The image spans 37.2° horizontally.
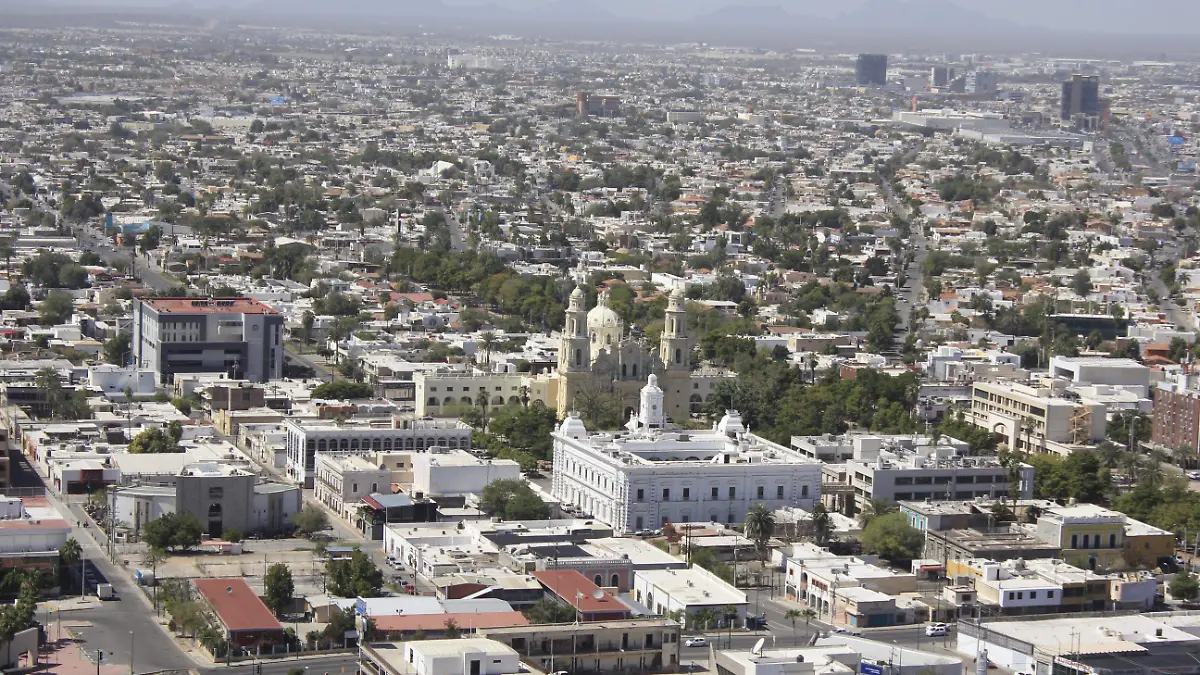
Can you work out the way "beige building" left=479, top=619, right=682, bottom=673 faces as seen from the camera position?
facing the viewer

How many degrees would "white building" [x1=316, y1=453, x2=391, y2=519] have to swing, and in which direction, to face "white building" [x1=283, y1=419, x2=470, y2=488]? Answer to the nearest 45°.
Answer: approximately 135° to its right

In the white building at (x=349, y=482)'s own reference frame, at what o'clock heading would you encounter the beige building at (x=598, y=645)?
The beige building is roughly at 10 o'clock from the white building.

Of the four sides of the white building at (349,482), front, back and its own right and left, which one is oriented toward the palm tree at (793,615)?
left

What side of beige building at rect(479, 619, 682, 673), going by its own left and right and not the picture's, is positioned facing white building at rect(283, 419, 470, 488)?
back

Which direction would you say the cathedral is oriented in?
toward the camera

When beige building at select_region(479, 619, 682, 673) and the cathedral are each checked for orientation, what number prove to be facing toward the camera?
2

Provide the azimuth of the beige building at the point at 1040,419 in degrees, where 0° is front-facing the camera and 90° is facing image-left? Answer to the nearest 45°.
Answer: approximately 45°

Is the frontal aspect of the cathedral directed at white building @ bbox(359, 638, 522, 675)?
yes

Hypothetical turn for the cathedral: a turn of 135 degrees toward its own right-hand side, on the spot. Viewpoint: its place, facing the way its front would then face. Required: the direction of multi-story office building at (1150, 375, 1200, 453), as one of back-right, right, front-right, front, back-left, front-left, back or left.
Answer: back-right

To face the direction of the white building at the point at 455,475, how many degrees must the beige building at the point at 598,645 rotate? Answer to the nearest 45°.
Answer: approximately 180°

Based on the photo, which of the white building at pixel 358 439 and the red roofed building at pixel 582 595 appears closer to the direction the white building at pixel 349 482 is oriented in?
the red roofed building

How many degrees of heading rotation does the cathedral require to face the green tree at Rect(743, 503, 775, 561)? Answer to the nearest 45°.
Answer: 0° — it already faces it

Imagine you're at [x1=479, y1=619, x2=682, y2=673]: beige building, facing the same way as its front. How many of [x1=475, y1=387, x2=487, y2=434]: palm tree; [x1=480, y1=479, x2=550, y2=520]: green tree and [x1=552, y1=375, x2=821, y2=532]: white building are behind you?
3

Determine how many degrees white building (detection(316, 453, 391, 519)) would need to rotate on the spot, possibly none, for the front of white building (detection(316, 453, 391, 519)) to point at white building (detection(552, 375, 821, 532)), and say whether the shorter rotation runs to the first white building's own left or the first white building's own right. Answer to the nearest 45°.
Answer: approximately 135° to the first white building's own left
